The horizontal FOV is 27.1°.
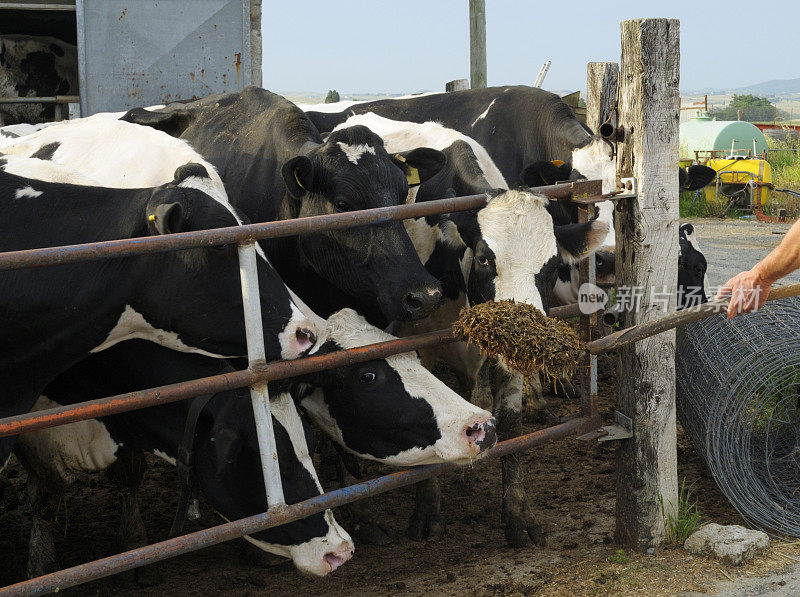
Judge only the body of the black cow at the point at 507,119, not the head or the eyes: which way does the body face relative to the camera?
to the viewer's right

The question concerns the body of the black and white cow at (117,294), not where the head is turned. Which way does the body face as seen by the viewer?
to the viewer's right

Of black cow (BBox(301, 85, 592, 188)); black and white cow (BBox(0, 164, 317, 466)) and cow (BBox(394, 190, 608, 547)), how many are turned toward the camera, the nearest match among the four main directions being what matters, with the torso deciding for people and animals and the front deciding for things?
1

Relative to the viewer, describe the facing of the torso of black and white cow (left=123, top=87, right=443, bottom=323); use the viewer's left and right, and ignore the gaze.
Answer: facing the viewer and to the right of the viewer

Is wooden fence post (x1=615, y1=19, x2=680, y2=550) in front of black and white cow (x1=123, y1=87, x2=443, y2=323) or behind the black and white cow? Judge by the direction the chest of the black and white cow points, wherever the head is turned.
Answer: in front

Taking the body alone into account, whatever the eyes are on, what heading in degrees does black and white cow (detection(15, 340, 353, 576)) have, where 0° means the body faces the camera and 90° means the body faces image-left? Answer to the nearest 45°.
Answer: approximately 315°

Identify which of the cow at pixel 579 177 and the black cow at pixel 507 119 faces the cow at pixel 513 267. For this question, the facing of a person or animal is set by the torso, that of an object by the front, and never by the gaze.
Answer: the cow at pixel 579 177
